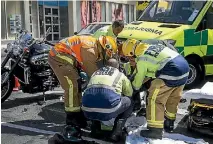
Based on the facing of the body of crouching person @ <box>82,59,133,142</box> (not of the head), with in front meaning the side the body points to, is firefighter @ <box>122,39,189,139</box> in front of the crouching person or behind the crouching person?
in front

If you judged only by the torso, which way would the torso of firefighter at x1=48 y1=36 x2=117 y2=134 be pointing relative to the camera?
to the viewer's right

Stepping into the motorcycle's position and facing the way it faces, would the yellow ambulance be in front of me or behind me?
behind

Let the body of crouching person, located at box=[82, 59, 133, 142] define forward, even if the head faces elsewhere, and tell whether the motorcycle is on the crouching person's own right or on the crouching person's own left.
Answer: on the crouching person's own left

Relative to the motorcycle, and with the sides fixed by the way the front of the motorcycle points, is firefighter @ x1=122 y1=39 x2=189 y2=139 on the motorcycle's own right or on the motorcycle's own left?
on the motorcycle's own left

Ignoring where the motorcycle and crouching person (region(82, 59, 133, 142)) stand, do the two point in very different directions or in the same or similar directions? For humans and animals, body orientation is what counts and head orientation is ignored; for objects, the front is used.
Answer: very different directions

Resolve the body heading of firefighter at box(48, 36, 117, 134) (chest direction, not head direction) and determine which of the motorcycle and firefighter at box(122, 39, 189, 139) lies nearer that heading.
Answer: the firefighter

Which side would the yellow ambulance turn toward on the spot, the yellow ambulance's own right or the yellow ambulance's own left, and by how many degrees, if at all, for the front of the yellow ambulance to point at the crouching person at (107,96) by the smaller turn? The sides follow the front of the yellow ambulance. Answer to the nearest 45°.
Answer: approximately 45° to the yellow ambulance's own left
